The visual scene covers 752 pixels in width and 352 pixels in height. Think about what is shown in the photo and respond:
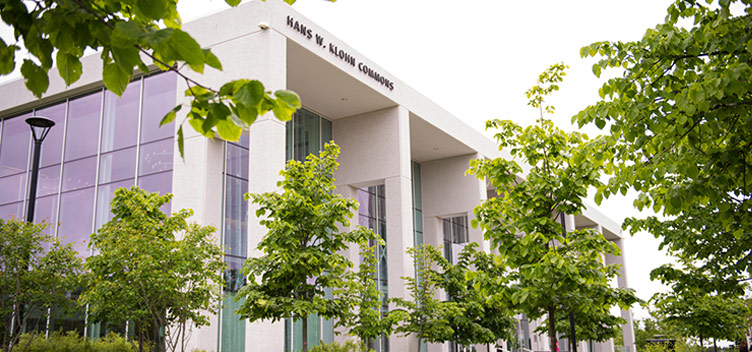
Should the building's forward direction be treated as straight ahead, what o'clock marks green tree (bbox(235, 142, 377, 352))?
The green tree is roughly at 1 o'clock from the building.

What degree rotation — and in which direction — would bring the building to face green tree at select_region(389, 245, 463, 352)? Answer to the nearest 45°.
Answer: approximately 45° to its left

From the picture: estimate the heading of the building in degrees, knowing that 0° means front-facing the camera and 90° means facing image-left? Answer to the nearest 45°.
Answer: approximately 315°

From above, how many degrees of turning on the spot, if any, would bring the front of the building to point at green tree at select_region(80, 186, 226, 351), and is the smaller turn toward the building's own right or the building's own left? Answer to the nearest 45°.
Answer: approximately 45° to the building's own right

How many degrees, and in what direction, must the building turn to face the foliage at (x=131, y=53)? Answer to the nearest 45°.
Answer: approximately 45° to its right
